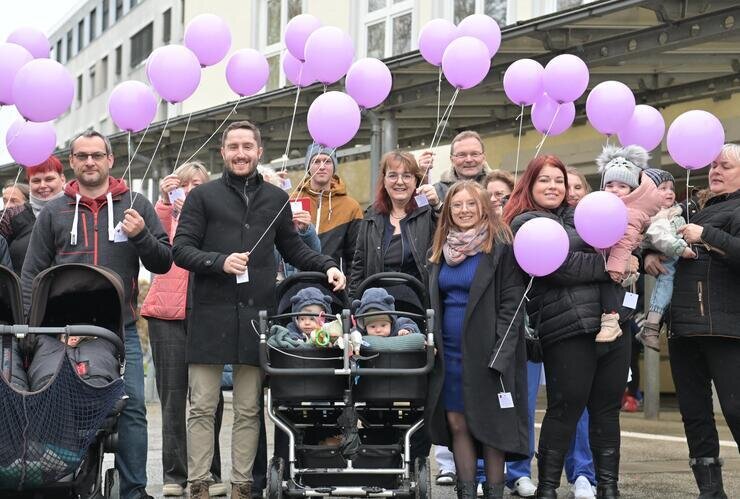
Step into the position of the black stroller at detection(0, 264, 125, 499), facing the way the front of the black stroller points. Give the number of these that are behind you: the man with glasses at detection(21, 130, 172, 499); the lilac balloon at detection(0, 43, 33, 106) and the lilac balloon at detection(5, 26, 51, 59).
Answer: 3

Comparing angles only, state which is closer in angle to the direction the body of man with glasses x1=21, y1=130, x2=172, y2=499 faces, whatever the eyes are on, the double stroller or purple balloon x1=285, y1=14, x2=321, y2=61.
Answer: the double stroller

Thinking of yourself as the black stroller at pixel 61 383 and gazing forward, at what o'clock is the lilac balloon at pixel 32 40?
The lilac balloon is roughly at 6 o'clock from the black stroller.

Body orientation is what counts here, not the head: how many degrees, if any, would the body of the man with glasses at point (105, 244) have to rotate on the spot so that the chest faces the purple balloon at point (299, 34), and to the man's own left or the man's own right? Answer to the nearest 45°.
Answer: approximately 135° to the man's own left

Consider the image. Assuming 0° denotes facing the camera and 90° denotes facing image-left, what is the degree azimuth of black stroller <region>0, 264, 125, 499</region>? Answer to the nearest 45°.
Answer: approximately 0°

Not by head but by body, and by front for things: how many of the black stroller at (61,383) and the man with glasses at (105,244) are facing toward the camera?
2

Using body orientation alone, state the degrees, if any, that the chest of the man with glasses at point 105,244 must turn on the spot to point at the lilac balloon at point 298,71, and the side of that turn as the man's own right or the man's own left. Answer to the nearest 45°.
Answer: approximately 135° to the man's own left
